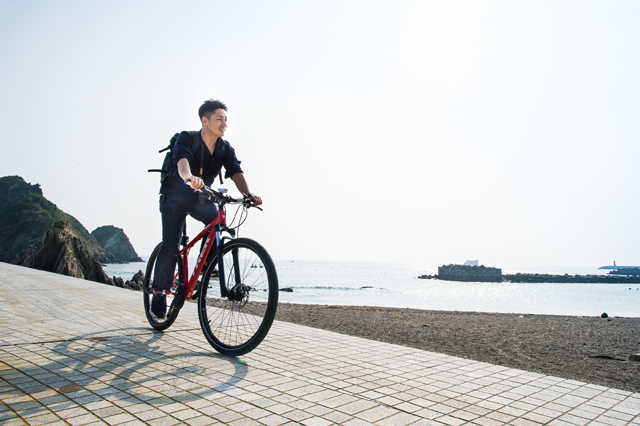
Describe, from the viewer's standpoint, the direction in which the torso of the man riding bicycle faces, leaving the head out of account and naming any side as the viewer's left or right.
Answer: facing the viewer and to the right of the viewer

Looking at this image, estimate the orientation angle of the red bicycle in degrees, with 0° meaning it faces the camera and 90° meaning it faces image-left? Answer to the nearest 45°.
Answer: approximately 315°

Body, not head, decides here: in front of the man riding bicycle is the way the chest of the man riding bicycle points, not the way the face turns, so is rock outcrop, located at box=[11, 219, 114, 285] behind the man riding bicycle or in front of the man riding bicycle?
behind

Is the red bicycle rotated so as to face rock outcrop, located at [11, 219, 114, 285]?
no
